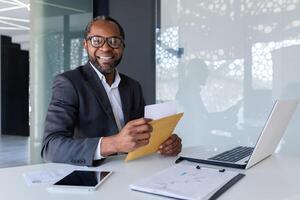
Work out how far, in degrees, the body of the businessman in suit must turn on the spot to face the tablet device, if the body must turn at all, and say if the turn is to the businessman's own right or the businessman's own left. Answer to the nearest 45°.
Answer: approximately 45° to the businessman's own right

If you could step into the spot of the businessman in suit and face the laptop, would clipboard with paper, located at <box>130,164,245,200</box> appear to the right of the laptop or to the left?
right

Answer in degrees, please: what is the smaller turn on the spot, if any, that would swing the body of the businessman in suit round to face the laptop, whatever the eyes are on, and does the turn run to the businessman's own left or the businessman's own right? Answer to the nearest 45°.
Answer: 0° — they already face it

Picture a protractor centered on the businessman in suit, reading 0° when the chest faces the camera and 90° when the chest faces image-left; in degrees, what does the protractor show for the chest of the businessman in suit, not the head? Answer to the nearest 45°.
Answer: approximately 315°

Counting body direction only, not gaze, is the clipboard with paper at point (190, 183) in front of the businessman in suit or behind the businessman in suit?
in front
